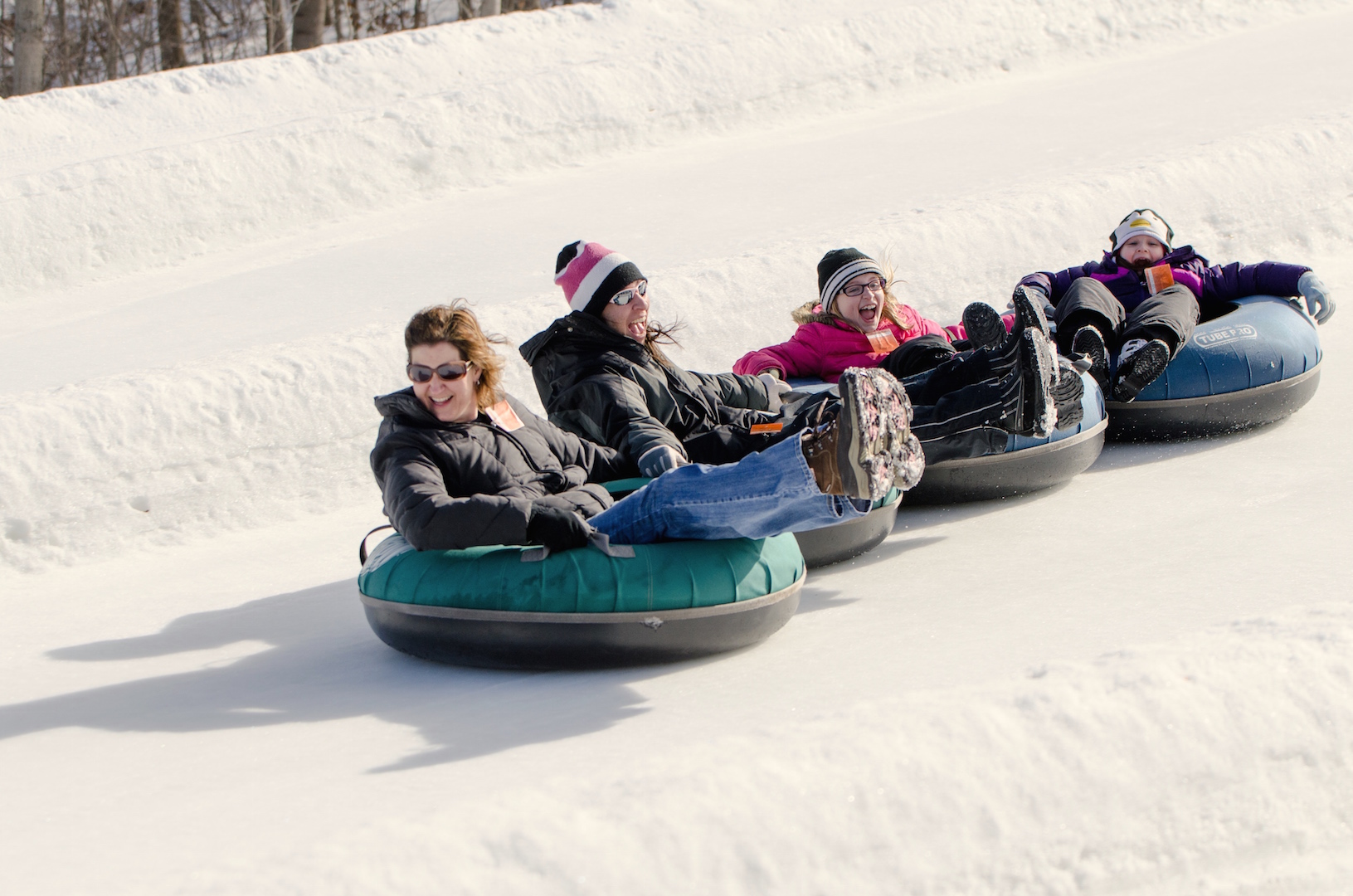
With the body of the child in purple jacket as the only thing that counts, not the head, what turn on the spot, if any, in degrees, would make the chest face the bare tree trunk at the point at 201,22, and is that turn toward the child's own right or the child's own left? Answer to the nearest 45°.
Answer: approximately 135° to the child's own right

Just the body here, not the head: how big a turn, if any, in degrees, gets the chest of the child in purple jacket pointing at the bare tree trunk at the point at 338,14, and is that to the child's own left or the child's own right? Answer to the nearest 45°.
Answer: approximately 135° to the child's own right

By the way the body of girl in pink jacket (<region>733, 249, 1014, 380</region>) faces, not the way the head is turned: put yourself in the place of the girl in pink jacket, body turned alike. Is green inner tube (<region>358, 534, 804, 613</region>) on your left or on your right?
on your right

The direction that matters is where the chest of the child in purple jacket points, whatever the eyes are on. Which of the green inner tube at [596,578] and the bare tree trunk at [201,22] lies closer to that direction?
the green inner tube

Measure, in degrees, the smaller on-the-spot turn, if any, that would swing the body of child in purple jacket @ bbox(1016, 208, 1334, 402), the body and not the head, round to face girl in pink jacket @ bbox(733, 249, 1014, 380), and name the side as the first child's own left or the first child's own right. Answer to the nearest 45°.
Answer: approximately 45° to the first child's own right

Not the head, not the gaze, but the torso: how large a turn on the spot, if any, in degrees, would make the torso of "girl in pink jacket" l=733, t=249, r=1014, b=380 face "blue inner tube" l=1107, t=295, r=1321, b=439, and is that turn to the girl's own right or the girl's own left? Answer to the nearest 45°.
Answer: approximately 45° to the girl's own left

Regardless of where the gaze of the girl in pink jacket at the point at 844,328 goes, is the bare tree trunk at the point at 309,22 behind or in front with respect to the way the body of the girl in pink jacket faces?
behind

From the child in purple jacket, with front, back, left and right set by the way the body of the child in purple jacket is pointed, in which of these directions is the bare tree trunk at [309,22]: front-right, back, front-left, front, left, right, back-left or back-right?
back-right

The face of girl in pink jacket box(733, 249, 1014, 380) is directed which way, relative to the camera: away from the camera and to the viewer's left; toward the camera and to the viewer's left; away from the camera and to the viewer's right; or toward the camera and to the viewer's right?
toward the camera and to the viewer's right

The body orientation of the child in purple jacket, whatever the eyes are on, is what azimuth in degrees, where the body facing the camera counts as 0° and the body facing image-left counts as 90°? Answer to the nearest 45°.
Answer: approximately 0°

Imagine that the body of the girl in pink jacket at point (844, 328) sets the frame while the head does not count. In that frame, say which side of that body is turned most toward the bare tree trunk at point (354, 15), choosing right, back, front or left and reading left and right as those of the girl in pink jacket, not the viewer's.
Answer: back

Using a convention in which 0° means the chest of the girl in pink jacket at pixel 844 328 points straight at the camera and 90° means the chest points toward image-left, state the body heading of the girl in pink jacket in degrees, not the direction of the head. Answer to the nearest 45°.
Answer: approximately 315°
